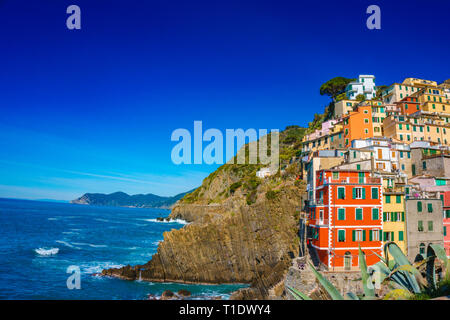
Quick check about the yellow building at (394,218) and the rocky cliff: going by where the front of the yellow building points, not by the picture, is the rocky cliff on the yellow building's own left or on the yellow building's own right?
on the yellow building's own right

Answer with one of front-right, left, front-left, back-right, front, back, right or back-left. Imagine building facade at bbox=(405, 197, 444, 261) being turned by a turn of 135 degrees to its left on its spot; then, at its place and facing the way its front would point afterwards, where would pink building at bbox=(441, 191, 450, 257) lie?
front

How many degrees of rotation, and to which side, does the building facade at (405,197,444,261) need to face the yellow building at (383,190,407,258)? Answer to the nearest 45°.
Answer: approximately 45° to its right

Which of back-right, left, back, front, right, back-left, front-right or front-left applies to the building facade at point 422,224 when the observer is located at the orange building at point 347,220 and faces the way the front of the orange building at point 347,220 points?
back-left

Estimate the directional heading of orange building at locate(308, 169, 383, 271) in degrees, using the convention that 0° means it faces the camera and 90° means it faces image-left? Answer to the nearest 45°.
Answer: approximately 0°
